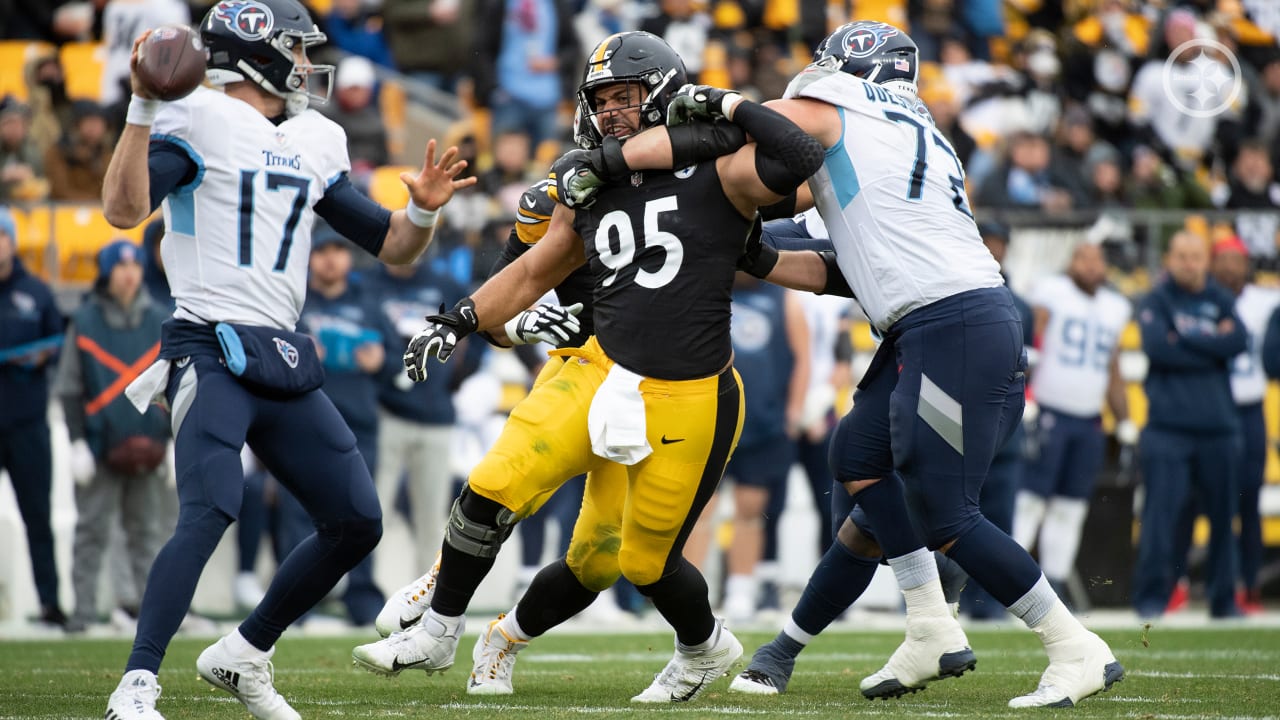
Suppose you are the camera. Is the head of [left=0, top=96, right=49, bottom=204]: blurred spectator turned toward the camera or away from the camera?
toward the camera

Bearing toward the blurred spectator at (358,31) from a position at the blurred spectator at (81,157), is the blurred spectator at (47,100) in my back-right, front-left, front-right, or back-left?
front-left

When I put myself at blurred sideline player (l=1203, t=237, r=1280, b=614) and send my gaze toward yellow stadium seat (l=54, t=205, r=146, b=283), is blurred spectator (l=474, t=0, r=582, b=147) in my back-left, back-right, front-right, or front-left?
front-right

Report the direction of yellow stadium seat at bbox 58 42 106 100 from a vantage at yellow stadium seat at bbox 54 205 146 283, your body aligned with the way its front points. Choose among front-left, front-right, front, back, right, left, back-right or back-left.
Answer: back

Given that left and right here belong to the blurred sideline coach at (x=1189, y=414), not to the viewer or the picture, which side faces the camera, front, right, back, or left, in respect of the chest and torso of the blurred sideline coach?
front

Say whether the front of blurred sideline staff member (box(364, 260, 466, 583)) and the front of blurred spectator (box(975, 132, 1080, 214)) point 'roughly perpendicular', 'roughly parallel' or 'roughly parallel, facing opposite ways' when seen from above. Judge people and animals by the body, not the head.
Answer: roughly parallel

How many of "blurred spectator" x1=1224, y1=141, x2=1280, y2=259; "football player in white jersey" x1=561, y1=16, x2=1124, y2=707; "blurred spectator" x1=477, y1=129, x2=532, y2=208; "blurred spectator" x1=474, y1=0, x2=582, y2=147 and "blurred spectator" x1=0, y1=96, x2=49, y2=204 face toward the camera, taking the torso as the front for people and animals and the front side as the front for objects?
4

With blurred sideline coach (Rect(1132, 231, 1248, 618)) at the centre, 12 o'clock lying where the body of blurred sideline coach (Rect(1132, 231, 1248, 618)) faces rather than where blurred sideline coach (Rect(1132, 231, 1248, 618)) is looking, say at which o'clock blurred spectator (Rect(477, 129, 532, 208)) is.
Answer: blurred spectator (Rect(477, 129, 532, 208)) is roughly at 5 o'clock from blurred sideline coach (Rect(1132, 231, 1248, 618)).

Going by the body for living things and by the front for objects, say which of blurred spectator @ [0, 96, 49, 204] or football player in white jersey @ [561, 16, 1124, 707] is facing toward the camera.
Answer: the blurred spectator

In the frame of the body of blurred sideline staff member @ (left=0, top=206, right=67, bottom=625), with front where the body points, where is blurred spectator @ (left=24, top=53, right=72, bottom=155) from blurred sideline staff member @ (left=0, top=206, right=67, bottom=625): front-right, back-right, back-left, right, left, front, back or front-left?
back

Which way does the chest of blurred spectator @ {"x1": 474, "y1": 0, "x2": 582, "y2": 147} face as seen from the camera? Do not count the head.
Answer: toward the camera

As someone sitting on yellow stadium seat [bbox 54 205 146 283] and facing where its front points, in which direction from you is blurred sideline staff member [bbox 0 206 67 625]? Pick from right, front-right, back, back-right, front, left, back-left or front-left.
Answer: front

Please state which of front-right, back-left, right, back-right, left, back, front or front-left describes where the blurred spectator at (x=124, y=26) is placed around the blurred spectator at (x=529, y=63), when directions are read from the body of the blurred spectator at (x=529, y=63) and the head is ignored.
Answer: right

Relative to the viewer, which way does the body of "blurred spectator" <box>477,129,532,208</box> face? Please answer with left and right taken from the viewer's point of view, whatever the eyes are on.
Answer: facing the viewer

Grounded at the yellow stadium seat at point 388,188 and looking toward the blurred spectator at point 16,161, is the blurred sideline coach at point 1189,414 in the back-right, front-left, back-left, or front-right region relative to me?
back-left

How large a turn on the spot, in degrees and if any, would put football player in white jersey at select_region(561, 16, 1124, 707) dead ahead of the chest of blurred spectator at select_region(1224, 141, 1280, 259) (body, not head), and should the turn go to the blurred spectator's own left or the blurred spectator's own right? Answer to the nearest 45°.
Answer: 0° — they already face them
